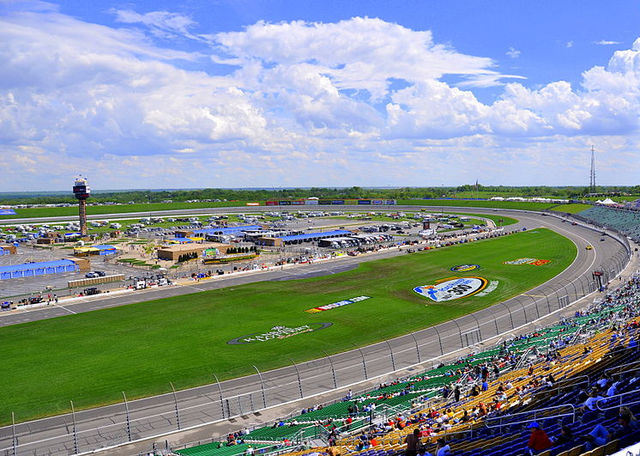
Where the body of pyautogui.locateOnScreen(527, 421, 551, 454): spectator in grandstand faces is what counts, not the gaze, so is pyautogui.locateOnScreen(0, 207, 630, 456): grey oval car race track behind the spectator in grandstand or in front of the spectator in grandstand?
in front

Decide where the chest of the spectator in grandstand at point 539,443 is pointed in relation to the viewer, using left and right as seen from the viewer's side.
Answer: facing away from the viewer and to the left of the viewer
